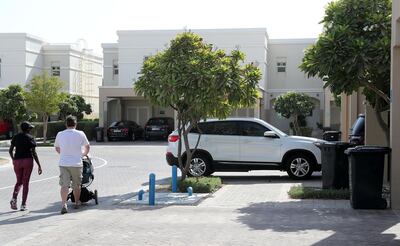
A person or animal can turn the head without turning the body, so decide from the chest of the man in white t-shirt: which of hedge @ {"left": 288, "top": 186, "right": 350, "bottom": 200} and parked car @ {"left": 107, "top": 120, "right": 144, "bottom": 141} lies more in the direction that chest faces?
the parked car

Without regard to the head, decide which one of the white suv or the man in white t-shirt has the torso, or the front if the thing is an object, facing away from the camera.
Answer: the man in white t-shirt

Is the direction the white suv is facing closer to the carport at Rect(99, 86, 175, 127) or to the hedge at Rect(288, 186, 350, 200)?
the hedge

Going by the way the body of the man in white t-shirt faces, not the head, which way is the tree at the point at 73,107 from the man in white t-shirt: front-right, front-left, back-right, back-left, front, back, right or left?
front

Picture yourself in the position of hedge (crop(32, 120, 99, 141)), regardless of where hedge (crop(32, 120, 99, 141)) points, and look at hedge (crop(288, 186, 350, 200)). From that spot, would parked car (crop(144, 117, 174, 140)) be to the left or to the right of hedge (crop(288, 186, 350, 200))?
left

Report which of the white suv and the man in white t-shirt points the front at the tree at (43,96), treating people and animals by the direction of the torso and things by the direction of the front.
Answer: the man in white t-shirt

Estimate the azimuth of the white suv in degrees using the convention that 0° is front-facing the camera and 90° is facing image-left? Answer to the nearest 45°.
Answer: approximately 270°

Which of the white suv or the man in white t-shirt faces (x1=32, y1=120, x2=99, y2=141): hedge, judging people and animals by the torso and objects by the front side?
the man in white t-shirt

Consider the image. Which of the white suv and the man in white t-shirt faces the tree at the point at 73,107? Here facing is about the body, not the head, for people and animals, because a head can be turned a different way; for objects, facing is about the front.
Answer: the man in white t-shirt

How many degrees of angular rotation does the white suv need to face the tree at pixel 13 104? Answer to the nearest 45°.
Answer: approximately 135° to its left

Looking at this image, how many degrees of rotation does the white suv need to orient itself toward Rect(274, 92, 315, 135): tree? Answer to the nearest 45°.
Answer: approximately 90° to its left

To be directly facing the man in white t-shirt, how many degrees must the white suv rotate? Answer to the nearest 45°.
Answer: approximately 135° to its right

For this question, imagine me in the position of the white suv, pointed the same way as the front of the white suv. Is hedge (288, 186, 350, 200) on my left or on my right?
on my right

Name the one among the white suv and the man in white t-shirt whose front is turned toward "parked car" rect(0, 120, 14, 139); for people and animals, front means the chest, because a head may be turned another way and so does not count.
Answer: the man in white t-shirt

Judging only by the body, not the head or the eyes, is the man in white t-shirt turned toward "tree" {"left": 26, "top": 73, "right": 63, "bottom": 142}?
yes

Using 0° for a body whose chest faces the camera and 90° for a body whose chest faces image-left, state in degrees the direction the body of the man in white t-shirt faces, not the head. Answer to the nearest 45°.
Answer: approximately 180°

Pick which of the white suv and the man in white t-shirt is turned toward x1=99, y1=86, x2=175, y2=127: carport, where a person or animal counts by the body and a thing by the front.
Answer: the man in white t-shirt

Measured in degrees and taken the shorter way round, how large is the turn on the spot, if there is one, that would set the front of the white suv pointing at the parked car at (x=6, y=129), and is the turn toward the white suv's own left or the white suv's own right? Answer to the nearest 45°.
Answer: approximately 135° to the white suv's own left
